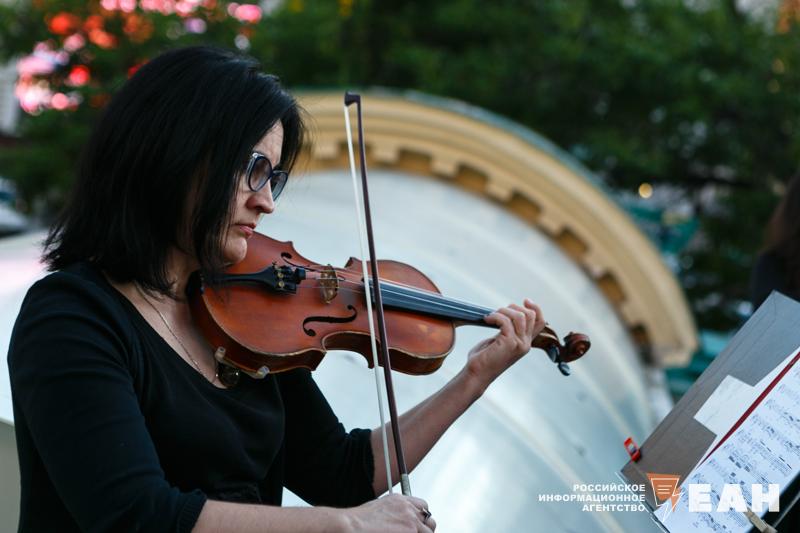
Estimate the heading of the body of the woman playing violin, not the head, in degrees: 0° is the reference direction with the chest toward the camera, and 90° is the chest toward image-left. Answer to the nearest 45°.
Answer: approximately 315°

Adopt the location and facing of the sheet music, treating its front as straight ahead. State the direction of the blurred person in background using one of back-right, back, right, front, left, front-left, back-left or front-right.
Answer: back-right
